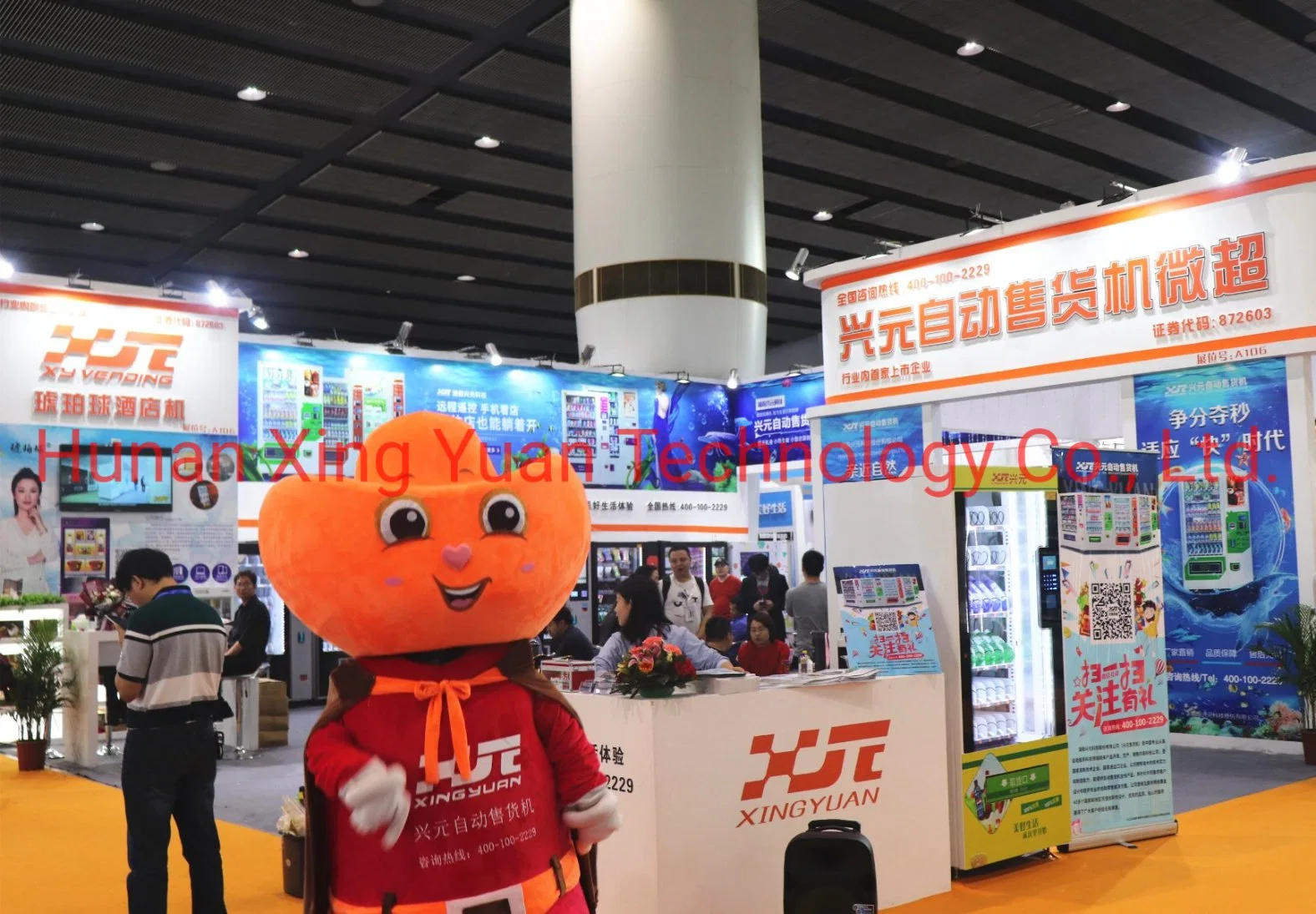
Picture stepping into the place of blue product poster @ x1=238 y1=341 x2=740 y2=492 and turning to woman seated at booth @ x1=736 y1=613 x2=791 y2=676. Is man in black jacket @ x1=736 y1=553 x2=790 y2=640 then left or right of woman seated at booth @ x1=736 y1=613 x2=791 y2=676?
left

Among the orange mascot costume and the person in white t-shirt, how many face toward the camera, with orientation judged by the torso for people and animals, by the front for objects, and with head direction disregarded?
2

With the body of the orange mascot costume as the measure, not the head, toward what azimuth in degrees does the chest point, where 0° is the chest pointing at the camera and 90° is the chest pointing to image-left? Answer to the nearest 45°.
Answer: approximately 0°

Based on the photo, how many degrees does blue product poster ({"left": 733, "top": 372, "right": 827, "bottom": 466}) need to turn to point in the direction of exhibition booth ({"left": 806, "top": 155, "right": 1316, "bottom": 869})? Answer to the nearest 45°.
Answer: approximately 45° to its left

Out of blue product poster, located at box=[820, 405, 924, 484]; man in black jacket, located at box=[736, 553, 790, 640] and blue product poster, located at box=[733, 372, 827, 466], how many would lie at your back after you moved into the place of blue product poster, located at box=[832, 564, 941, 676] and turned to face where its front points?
3

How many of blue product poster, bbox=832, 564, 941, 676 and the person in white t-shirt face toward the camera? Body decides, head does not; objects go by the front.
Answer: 2

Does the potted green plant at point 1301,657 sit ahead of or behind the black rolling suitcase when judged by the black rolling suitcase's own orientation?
behind

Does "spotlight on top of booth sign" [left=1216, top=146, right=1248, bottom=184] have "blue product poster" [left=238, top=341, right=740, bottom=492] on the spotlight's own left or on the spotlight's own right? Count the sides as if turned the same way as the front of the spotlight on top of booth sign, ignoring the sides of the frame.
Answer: on the spotlight's own right
